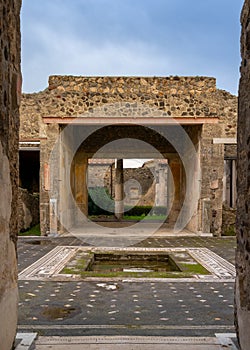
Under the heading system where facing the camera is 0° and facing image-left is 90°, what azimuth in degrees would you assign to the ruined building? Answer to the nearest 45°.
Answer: approximately 0°
